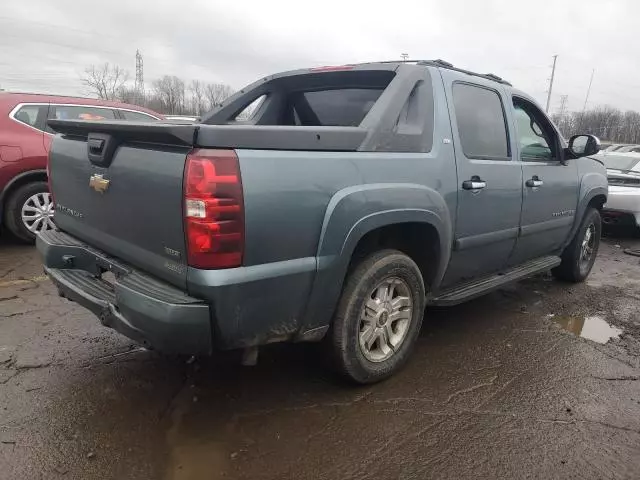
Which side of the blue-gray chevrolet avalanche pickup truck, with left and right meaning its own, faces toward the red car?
left

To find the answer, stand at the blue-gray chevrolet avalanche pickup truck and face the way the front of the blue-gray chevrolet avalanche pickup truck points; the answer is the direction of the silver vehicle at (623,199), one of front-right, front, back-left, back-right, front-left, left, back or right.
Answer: front

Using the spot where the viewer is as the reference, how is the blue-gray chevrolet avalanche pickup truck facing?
facing away from the viewer and to the right of the viewer

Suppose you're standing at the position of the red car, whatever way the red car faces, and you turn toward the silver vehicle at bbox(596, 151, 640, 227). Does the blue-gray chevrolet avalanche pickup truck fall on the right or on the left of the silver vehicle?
right

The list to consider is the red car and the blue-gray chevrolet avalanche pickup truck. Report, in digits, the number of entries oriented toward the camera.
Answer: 0

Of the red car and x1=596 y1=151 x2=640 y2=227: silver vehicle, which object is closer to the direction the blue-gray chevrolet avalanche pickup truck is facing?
the silver vehicle

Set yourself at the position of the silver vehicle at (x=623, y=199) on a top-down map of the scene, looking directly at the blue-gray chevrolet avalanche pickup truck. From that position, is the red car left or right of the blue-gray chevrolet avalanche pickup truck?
right

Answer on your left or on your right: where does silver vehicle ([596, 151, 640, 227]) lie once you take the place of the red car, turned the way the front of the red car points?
on your right

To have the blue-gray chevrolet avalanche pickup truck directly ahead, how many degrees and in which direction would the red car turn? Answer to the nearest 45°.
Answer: approximately 135° to its right

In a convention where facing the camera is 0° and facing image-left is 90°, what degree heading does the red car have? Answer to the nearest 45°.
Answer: approximately 225°
